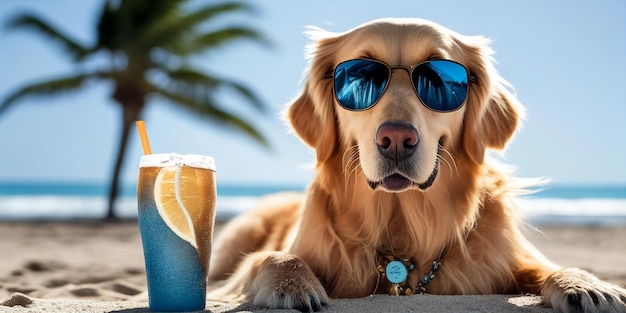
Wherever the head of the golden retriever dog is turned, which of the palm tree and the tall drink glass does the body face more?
the tall drink glass

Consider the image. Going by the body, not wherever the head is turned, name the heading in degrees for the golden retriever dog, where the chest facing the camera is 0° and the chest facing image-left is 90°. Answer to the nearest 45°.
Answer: approximately 0°

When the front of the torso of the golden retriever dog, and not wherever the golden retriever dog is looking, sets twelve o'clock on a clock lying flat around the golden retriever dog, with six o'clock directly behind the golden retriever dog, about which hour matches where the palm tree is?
The palm tree is roughly at 5 o'clock from the golden retriever dog.

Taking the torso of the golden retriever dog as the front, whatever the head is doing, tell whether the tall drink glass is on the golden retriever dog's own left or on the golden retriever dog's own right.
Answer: on the golden retriever dog's own right
